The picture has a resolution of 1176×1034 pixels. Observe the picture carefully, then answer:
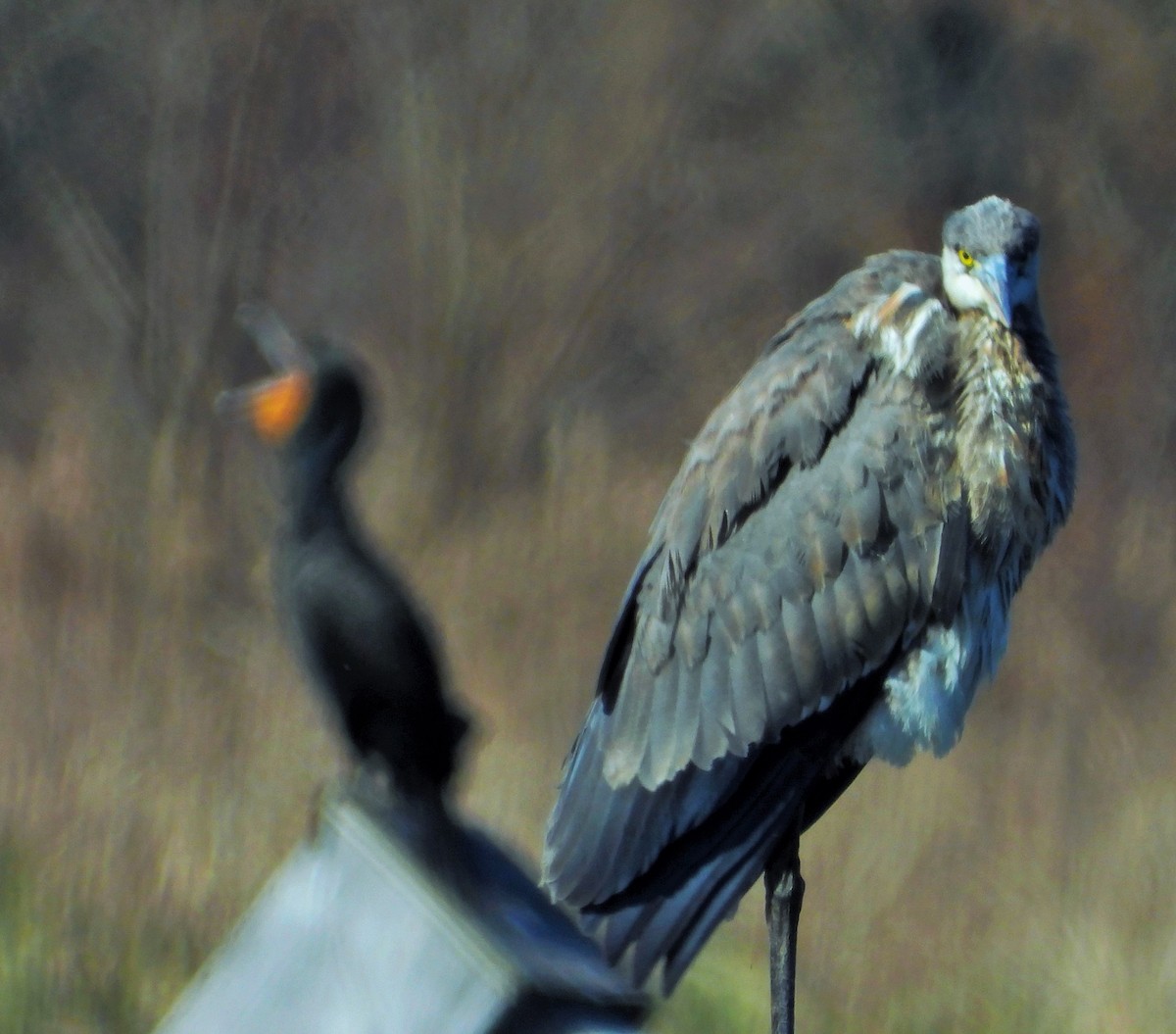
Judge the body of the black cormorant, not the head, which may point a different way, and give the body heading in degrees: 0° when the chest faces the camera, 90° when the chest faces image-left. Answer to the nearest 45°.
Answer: approximately 90°

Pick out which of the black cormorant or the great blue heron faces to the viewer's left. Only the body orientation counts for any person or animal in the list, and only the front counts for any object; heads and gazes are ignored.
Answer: the black cormorant

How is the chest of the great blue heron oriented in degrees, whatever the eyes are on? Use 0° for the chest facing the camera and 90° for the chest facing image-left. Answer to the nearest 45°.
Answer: approximately 315°

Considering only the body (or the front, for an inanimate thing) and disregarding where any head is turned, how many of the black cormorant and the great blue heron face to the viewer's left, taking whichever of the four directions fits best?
1
